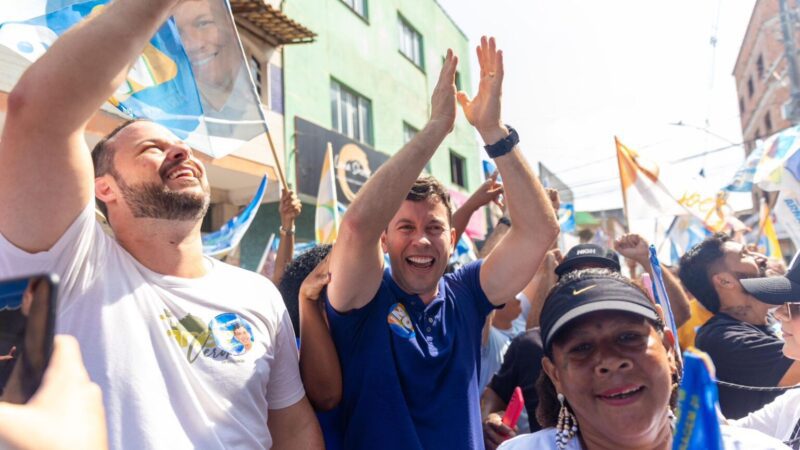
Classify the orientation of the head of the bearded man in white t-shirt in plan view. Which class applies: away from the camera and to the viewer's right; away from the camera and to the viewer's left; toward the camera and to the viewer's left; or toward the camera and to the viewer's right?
toward the camera and to the viewer's right

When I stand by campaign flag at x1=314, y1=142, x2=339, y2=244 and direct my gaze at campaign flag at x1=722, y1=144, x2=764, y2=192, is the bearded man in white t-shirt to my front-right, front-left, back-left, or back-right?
back-right

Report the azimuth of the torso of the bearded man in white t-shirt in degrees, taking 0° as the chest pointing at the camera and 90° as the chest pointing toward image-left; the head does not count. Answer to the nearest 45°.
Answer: approximately 315°

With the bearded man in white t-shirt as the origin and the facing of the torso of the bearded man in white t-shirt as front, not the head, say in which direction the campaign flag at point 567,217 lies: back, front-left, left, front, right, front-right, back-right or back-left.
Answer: left

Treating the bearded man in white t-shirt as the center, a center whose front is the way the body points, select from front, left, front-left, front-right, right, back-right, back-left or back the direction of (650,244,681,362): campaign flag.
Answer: front-left

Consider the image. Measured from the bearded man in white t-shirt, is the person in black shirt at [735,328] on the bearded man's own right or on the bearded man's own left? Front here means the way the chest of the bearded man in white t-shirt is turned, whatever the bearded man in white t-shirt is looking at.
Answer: on the bearded man's own left

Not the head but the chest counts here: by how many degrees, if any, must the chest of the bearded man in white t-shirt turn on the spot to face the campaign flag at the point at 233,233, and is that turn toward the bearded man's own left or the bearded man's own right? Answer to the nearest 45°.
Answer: approximately 135° to the bearded man's own left
